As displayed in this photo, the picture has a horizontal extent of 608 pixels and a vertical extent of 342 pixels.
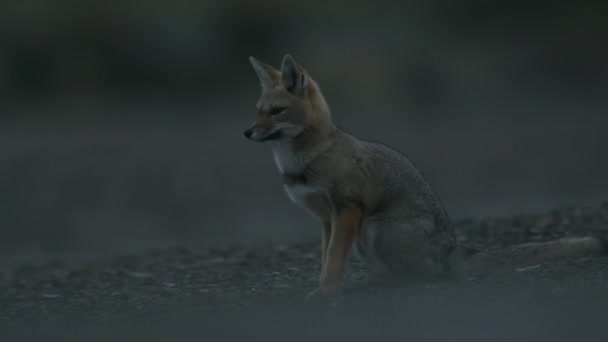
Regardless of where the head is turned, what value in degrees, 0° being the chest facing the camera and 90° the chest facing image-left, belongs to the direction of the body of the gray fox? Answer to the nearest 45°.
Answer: approximately 90°
